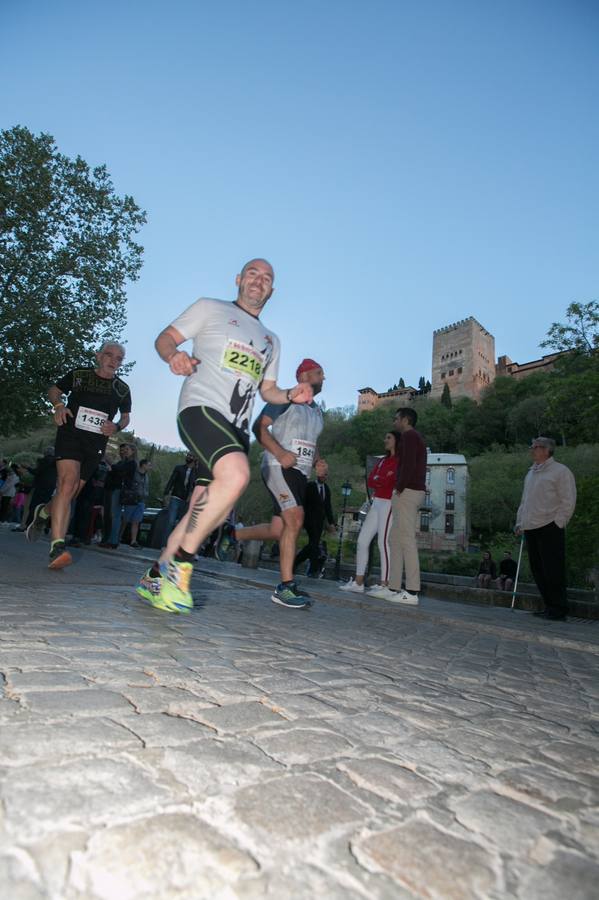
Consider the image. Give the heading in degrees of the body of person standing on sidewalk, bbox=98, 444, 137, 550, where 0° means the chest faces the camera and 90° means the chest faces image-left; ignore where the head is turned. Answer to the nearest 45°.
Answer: approximately 315°

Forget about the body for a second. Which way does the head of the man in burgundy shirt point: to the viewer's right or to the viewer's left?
to the viewer's left

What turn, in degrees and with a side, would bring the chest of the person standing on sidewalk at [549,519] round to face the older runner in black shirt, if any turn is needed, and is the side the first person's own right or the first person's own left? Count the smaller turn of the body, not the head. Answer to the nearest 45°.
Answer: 0° — they already face them

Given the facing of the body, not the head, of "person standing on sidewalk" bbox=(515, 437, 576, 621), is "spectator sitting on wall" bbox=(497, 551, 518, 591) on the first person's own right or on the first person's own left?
on the first person's own right

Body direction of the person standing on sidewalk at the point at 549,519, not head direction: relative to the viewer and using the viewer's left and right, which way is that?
facing the viewer and to the left of the viewer

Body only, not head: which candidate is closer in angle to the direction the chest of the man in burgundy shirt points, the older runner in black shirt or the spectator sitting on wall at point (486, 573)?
the older runner in black shirt

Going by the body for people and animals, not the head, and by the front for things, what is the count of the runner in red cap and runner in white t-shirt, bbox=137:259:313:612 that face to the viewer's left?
0

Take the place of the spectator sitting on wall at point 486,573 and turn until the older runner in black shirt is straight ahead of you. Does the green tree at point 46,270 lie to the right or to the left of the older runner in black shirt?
right

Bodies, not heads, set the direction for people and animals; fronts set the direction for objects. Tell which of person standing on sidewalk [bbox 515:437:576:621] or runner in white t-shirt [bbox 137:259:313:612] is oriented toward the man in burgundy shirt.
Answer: the person standing on sidewalk
